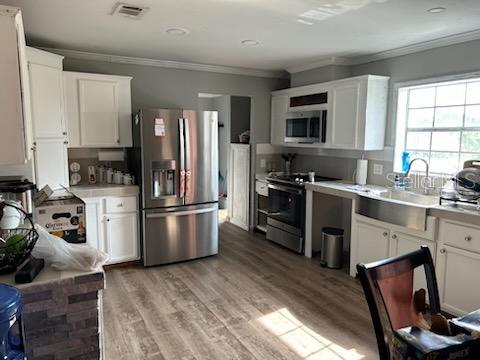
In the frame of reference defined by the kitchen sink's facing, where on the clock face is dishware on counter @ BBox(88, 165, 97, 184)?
The dishware on counter is roughly at 1 o'clock from the kitchen sink.

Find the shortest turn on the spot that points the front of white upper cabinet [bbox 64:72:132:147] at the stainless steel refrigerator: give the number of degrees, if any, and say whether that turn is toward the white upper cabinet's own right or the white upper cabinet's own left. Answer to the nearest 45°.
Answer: approximately 45° to the white upper cabinet's own left

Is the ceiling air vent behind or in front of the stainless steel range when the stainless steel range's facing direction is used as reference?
in front

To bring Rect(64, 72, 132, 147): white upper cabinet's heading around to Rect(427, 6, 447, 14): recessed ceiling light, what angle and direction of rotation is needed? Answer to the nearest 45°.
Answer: approximately 45° to its left

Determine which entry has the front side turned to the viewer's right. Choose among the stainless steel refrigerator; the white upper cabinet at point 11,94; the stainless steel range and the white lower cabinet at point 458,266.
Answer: the white upper cabinet

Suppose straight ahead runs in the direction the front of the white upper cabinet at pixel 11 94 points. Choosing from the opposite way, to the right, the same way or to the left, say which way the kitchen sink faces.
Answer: the opposite way

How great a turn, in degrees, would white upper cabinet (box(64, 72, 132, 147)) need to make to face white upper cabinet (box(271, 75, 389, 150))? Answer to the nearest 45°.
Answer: approximately 90° to its left

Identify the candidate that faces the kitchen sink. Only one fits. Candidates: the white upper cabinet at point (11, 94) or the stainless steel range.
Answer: the white upper cabinet
